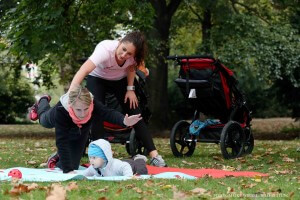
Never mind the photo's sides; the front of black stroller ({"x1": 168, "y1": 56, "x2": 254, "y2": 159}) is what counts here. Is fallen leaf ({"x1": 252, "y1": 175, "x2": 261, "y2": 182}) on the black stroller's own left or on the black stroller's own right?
on the black stroller's own right

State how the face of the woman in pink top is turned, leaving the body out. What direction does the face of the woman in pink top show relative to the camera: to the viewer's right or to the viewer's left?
to the viewer's left

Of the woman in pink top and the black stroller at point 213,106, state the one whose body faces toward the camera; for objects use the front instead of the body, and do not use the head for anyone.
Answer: the woman in pink top

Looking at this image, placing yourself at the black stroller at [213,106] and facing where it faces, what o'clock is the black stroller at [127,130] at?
the black stroller at [127,130] is roughly at 7 o'clock from the black stroller at [213,106].

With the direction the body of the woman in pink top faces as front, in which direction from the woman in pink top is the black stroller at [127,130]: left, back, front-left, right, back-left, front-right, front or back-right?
back

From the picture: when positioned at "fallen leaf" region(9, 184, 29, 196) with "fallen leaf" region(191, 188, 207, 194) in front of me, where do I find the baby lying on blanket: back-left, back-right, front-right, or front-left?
front-left

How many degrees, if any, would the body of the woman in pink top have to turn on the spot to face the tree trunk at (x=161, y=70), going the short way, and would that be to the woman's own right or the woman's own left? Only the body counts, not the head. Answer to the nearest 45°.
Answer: approximately 180°

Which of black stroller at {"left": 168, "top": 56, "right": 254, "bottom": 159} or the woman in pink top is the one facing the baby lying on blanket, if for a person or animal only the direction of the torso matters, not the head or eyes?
the woman in pink top

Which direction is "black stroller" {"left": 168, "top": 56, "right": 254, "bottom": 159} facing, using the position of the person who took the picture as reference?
facing away from the viewer and to the right of the viewer

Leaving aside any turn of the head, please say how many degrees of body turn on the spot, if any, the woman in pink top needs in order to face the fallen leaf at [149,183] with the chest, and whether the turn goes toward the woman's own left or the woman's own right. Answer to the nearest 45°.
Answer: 0° — they already face it
